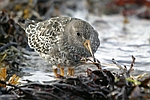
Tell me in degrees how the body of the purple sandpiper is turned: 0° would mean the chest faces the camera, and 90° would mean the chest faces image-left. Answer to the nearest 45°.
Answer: approximately 315°
